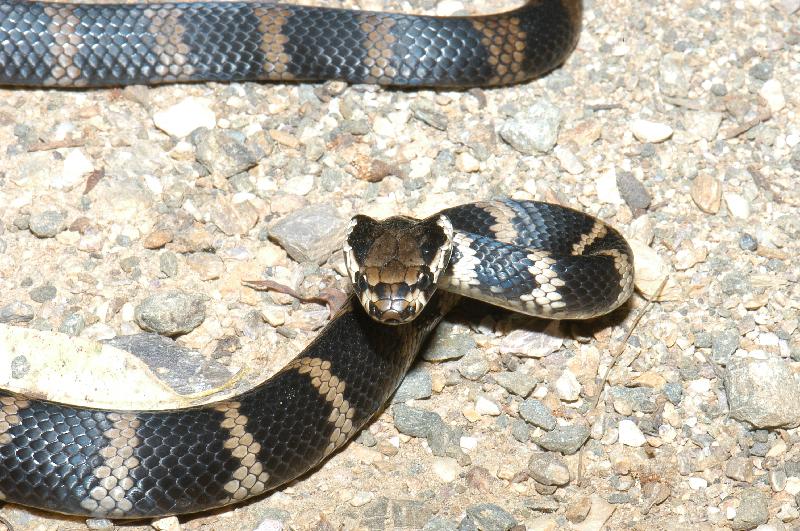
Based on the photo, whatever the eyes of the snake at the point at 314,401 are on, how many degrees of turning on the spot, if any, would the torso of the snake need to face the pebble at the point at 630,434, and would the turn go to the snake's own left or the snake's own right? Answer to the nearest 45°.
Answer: approximately 90° to the snake's own left

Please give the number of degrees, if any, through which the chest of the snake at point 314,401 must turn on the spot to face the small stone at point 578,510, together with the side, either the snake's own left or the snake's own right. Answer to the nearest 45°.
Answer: approximately 90° to the snake's own left

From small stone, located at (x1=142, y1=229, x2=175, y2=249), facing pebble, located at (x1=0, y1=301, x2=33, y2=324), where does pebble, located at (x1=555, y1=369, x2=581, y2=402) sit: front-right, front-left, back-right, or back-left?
back-left

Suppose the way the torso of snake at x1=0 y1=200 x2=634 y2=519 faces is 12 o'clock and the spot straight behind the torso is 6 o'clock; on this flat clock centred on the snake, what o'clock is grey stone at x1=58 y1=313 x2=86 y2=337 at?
The grey stone is roughly at 4 o'clock from the snake.

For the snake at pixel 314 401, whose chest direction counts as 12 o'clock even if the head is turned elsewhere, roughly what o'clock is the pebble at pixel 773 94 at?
The pebble is roughly at 8 o'clock from the snake.

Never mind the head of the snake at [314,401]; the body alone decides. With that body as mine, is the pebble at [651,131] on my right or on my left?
on my left

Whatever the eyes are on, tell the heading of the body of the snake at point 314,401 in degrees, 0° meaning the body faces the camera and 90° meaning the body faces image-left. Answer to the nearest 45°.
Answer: approximately 0°

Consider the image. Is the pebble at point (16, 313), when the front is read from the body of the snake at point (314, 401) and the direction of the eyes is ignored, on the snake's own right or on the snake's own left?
on the snake's own right

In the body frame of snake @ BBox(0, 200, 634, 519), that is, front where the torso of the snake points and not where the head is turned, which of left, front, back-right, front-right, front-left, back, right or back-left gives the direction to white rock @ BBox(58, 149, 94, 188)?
back-right
